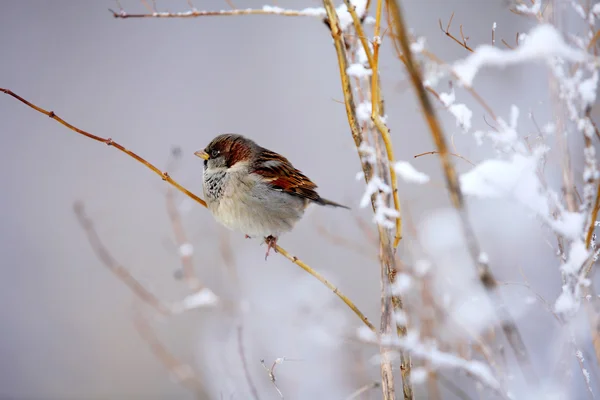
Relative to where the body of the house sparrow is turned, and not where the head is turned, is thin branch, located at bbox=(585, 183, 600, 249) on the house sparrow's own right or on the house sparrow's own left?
on the house sparrow's own left

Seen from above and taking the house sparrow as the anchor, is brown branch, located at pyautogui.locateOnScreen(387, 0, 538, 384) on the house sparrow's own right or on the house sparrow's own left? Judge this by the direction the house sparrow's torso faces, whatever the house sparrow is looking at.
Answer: on the house sparrow's own left

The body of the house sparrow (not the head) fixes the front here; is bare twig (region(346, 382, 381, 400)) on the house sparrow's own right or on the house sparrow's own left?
on the house sparrow's own left

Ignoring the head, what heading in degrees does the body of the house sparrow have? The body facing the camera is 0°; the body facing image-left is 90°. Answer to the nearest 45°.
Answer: approximately 90°
